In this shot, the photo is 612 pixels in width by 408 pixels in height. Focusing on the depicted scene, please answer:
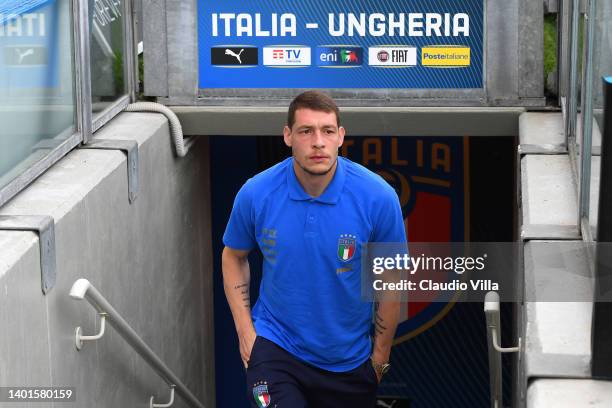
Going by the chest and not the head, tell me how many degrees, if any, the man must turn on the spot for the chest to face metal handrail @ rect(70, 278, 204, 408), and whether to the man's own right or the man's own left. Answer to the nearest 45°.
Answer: approximately 135° to the man's own right

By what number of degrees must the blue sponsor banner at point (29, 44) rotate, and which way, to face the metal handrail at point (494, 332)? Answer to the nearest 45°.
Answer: approximately 45° to its left

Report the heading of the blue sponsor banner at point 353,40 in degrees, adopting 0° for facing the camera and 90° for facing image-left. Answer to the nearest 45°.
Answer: approximately 0°

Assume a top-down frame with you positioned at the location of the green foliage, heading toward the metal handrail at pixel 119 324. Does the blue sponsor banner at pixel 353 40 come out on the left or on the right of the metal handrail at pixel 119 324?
right

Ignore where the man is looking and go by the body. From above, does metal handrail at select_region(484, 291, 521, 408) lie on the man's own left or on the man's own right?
on the man's own left

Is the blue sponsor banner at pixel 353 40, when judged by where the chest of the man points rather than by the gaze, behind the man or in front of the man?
behind

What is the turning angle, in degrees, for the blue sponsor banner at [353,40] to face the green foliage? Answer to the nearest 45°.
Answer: approximately 90° to its left
